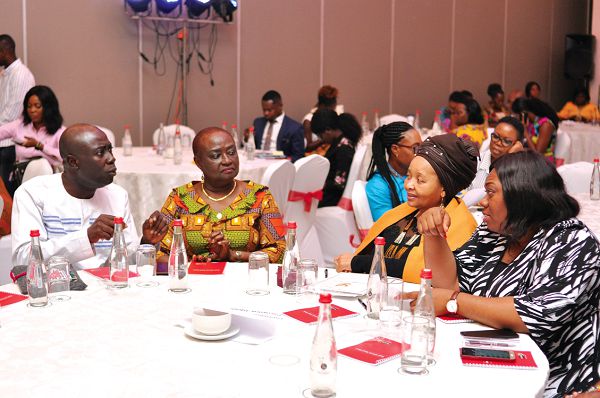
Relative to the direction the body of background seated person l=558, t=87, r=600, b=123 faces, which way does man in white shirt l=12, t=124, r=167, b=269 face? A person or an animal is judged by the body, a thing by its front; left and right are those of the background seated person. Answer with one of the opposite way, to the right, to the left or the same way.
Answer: to the left

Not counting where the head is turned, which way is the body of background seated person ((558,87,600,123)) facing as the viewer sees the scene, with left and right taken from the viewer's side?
facing the viewer

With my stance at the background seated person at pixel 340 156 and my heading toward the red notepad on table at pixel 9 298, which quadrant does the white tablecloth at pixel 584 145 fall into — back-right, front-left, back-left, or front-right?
back-left

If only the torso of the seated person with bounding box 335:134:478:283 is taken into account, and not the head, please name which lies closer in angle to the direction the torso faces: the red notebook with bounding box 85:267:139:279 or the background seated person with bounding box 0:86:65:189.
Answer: the red notebook

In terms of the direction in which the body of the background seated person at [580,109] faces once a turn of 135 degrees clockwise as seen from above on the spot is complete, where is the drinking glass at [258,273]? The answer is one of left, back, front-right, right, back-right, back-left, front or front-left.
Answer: back-left

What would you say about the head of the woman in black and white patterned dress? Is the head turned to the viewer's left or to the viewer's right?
to the viewer's left

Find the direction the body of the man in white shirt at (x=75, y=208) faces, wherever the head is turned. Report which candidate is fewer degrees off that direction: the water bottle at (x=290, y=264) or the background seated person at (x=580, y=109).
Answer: the water bottle

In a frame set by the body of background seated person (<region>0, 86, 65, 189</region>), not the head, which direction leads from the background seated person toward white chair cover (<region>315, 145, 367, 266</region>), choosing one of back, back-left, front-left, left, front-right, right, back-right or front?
left

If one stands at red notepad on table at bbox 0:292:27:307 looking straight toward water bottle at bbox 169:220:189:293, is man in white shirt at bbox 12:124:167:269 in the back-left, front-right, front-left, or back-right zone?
front-left

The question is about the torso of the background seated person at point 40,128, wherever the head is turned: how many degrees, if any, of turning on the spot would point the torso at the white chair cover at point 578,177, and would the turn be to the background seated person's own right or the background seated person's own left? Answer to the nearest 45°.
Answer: approximately 90° to the background seated person's own left

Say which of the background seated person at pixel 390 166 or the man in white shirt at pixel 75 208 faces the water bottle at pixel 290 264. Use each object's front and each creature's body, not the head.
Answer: the man in white shirt
